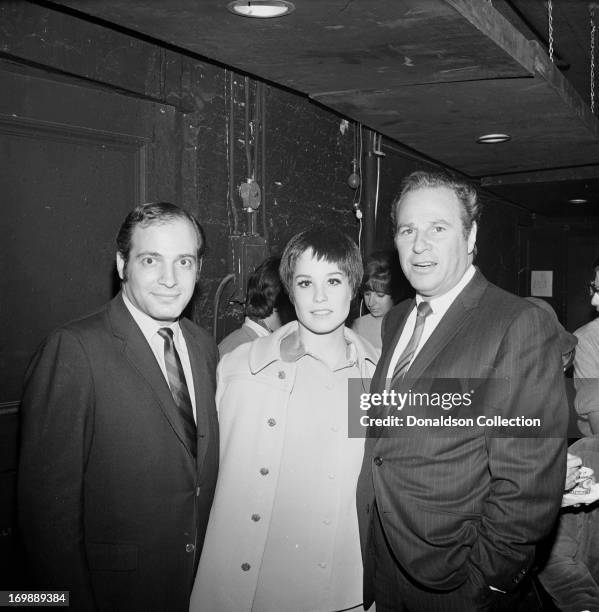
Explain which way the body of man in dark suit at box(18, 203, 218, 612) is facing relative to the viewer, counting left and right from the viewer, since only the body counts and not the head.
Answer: facing the viewer and to the right of the viewer

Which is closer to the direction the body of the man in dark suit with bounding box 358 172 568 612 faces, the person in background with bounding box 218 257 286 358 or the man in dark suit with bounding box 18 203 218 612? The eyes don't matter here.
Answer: the man in dark suit

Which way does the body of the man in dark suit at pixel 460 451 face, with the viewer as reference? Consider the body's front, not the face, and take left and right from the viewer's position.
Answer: facing the viewer and to the left of the viewer

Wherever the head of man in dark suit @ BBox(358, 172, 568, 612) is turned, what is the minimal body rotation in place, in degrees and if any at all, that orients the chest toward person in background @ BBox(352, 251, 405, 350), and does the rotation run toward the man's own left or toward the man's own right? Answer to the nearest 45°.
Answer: approximately 135° to the man's own right

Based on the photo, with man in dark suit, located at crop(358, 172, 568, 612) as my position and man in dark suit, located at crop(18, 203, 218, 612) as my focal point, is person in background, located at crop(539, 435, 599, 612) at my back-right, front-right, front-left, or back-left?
back-right

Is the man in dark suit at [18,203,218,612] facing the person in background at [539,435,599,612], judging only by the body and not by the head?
no

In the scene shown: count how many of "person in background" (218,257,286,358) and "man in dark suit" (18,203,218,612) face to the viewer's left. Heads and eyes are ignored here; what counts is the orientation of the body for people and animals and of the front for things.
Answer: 0

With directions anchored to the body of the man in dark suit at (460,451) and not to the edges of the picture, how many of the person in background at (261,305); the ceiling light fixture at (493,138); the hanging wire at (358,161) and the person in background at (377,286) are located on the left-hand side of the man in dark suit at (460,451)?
0

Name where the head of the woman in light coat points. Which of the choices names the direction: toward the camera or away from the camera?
toward the camera

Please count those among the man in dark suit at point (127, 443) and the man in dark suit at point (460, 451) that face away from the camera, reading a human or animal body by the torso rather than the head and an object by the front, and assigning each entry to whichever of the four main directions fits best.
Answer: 0
